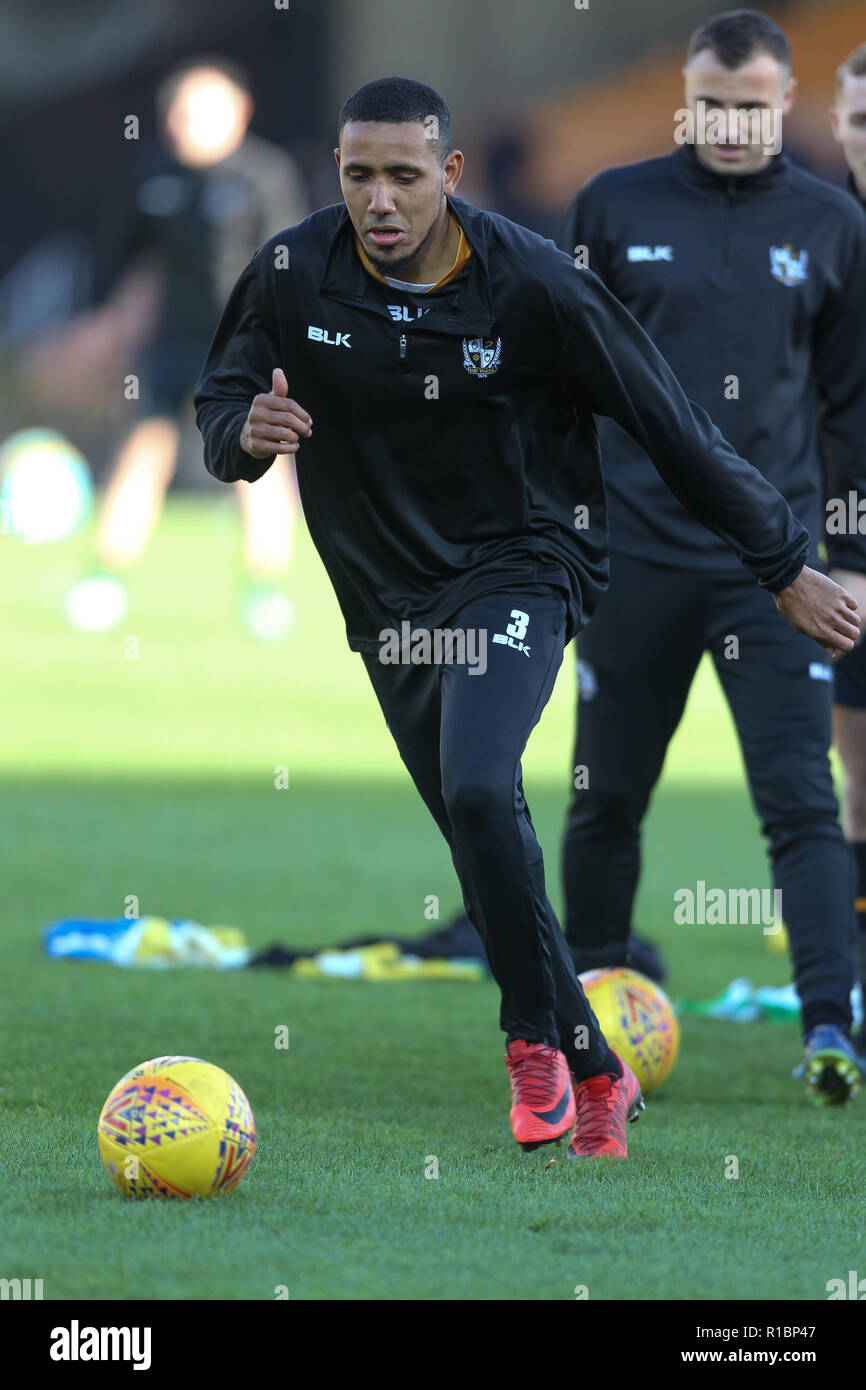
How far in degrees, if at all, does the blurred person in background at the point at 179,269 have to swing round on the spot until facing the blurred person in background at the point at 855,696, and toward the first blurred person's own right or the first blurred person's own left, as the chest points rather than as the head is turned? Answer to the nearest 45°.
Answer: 0° — they already face them

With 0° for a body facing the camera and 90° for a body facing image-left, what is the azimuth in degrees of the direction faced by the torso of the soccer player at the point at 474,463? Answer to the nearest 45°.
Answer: approximately 0°

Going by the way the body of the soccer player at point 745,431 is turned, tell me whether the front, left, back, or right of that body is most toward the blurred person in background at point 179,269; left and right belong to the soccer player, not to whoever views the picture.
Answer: back

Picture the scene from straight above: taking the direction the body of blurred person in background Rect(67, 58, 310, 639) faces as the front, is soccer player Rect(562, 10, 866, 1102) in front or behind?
in front

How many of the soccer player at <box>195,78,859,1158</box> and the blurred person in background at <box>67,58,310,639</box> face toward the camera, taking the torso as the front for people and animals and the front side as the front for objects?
2

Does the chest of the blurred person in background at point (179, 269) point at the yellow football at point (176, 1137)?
yes

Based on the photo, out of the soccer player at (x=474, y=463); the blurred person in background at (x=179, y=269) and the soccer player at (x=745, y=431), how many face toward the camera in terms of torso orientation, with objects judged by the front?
3

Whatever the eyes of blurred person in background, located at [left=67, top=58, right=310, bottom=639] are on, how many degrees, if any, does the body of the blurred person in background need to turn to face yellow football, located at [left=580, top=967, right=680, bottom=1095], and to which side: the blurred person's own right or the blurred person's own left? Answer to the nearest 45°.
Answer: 0° — they already face it

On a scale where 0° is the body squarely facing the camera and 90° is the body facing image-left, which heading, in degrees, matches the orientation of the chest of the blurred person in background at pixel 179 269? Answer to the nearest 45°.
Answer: approximately 0°
